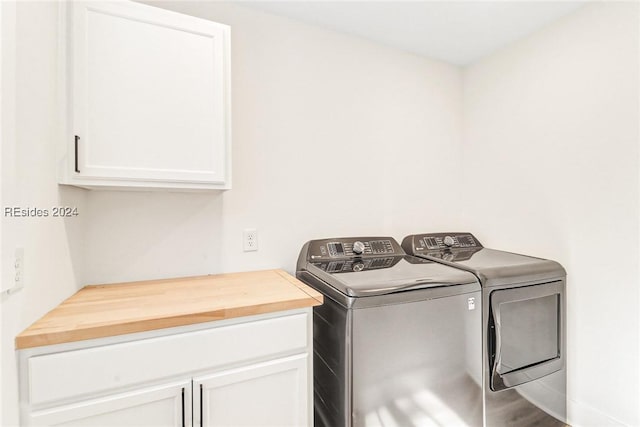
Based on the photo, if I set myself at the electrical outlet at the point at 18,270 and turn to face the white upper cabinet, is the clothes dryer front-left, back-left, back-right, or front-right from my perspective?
front-right

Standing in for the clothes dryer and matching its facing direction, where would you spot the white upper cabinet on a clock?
The white upper cabinet is roughly at 3 o'clock from the clothes dryer.

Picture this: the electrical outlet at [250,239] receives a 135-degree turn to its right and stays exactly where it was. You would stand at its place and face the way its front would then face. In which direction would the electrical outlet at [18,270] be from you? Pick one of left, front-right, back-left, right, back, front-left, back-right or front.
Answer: left

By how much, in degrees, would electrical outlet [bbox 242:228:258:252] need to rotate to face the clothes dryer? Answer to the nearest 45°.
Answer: approximately 90° to its left

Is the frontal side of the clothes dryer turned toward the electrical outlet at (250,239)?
no

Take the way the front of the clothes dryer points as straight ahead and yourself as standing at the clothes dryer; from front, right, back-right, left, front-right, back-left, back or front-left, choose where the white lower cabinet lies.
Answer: right

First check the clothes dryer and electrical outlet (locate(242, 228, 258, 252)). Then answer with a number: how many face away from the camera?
0

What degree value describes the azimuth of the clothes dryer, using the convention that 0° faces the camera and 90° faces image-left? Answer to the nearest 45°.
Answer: approximately 315°

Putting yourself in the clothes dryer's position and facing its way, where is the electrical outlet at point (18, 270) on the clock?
The electrical outlet is roughly at 3 o'clock from the clothes dryer.

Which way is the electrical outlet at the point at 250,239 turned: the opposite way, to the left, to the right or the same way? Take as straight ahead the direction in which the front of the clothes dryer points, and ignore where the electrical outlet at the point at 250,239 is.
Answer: the same way

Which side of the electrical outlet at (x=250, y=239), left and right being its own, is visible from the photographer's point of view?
front

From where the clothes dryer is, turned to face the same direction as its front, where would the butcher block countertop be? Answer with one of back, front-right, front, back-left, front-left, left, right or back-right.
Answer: right
